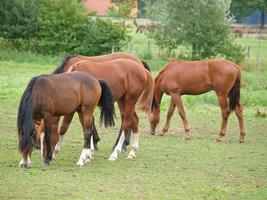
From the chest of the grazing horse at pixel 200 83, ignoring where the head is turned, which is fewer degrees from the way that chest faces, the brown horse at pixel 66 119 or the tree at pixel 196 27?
the brown horse

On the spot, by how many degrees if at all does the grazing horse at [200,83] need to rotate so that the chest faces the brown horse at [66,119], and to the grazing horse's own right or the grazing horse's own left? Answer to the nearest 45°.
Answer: approximately 45° to the grazing horse's own left

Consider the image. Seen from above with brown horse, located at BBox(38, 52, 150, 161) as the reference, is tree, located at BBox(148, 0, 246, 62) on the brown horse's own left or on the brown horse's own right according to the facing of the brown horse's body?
on the brown horse's own right

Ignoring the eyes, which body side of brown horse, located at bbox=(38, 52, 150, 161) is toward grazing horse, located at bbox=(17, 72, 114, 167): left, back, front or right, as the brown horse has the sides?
left

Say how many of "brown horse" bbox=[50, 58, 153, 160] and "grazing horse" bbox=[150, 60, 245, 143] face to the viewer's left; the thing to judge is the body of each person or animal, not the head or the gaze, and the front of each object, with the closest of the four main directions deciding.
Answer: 2

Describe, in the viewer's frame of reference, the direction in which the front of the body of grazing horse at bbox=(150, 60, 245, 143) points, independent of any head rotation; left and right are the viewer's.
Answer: facing to the left of the viewer

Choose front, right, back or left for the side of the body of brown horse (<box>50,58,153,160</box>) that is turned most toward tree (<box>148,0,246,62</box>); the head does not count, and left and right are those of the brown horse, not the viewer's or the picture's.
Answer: right

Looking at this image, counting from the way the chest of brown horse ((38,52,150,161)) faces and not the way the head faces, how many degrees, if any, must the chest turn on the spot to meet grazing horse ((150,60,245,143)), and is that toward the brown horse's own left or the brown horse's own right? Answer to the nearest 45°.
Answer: approximately 135° to the brown horse's own right

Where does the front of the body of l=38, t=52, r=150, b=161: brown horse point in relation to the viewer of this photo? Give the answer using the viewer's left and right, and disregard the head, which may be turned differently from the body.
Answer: facing to the left of the viewer

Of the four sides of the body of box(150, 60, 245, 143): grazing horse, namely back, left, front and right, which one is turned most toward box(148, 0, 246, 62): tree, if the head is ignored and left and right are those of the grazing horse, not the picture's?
right
